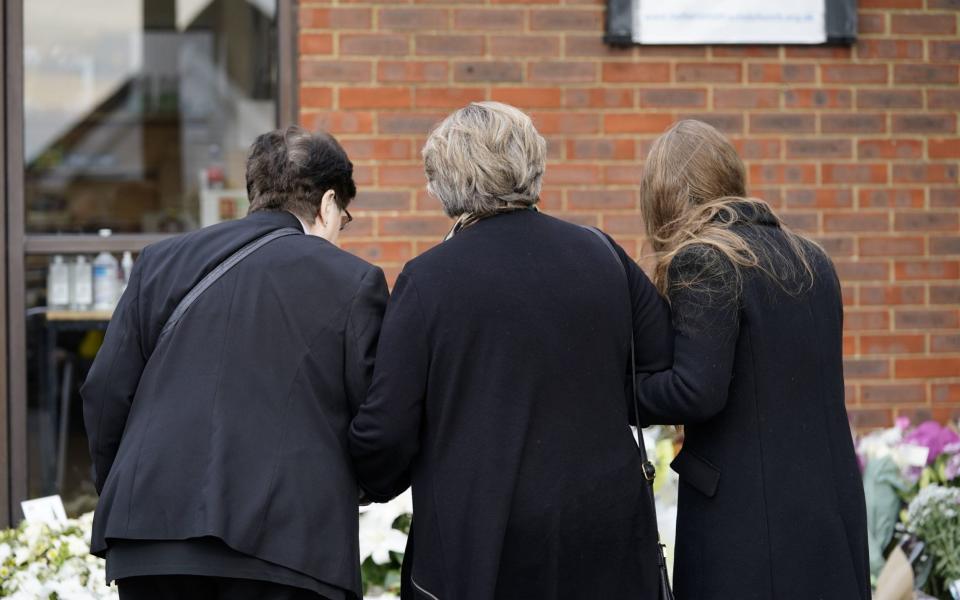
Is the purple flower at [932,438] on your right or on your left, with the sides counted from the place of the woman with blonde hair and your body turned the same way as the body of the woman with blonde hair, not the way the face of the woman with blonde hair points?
on your right

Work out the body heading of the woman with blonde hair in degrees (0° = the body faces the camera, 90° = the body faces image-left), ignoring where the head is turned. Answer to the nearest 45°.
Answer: approximately 135°

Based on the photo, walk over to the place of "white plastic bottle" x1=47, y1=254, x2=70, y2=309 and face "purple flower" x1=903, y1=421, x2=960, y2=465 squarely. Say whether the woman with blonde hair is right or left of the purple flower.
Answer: right

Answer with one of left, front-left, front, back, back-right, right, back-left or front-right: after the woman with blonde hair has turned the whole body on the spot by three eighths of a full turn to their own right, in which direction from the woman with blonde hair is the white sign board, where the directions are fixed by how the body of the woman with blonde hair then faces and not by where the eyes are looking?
left

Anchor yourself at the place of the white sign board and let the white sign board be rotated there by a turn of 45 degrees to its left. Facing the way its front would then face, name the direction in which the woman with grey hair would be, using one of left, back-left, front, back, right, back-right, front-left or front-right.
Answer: front-right

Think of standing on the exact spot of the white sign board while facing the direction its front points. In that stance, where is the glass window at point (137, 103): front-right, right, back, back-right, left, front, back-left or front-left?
back-right

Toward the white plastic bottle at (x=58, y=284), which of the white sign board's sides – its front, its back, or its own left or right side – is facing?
right

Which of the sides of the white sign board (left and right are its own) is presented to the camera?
front

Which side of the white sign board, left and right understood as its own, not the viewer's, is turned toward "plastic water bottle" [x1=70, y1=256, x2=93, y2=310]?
right
